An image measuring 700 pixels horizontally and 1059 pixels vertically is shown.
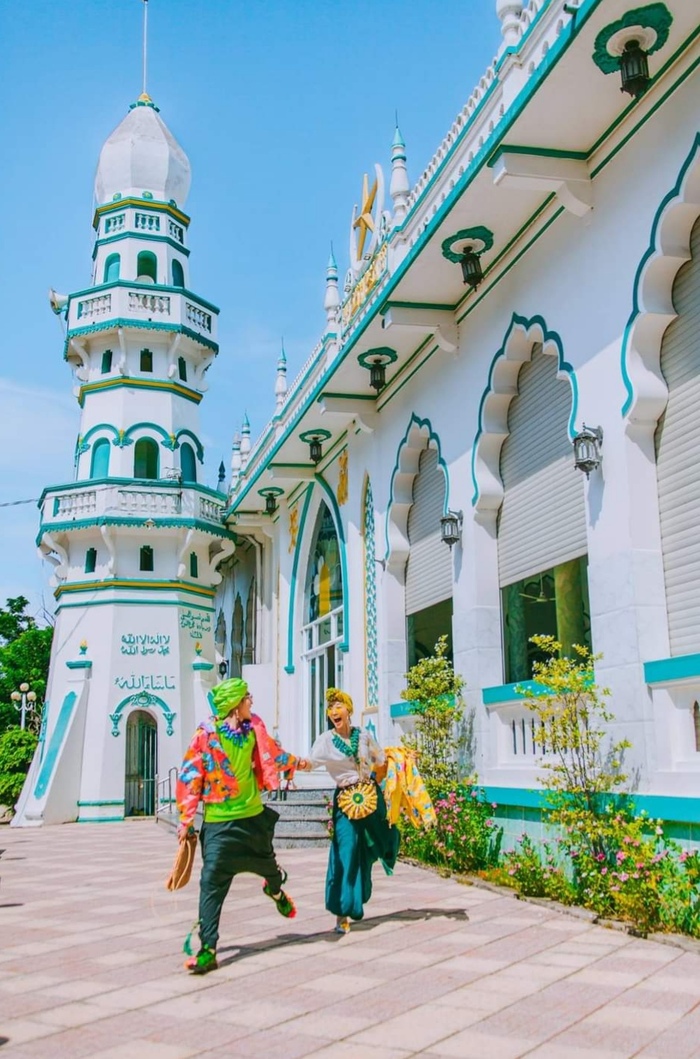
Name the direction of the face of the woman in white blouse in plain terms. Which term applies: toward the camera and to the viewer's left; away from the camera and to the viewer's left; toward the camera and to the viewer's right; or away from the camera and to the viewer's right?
toward the camera and to the viewer's left

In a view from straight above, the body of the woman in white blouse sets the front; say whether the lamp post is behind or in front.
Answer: behind

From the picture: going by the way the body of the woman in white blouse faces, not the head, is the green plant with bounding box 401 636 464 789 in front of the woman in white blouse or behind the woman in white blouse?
behind

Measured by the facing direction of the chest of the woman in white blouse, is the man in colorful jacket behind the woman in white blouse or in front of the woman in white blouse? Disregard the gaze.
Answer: in front

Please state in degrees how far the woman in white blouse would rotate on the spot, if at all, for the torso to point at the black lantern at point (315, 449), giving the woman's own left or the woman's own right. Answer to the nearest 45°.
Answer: approximately 180°

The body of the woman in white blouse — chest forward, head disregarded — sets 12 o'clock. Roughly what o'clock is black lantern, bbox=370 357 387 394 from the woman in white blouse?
The black lantern is roughly at 6 o'clock from the woman in white blouse.

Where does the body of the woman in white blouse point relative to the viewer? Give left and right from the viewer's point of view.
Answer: facing the viewer
